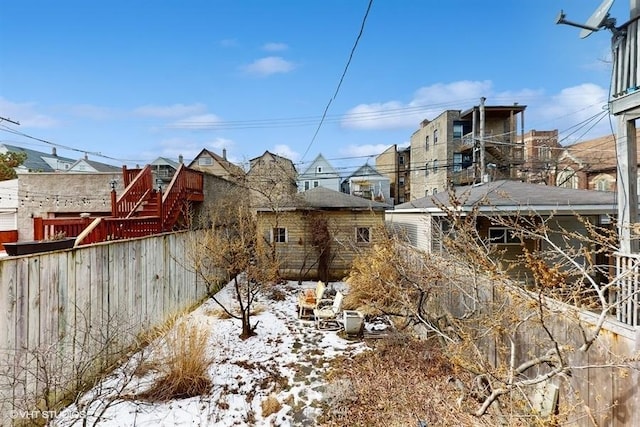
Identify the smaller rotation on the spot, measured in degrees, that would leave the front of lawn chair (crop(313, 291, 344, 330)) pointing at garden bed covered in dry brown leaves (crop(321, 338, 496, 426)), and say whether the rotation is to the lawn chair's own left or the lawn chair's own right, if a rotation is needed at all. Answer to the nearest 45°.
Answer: approximately 90° to the lawn chair's own left

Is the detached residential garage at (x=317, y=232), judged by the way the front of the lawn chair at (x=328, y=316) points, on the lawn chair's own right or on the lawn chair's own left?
on the lawn chair's own right

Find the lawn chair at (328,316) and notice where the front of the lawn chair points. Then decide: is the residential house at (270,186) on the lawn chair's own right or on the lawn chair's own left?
on the lawn chair's own right

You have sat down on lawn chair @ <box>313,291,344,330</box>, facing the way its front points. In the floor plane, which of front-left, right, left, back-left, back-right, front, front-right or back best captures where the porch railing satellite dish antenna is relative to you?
back-left
